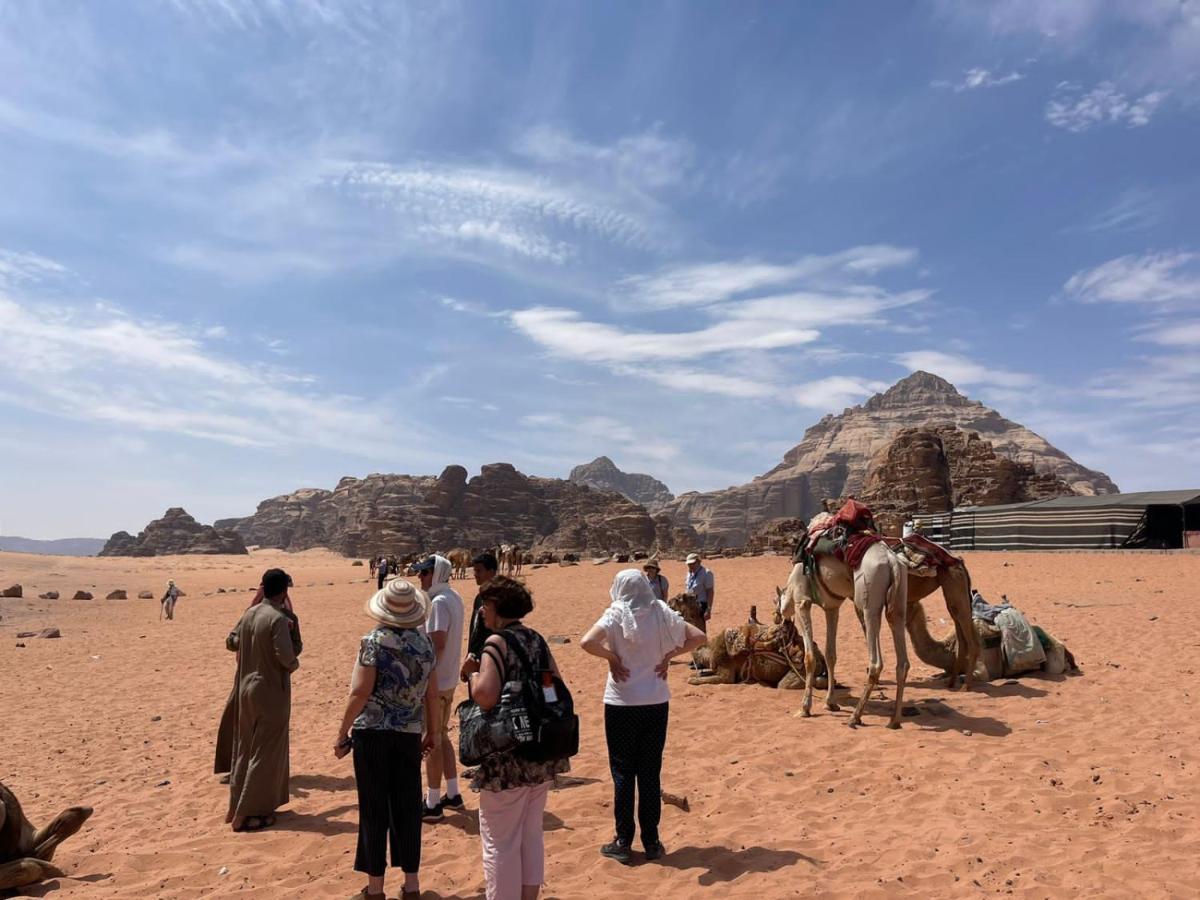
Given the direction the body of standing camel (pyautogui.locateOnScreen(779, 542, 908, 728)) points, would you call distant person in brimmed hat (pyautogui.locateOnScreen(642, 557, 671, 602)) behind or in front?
in front

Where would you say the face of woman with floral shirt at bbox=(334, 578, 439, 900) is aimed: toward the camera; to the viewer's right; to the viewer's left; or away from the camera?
away from the camera

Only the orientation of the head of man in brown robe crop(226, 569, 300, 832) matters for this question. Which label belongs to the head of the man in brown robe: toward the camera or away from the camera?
away from the camera

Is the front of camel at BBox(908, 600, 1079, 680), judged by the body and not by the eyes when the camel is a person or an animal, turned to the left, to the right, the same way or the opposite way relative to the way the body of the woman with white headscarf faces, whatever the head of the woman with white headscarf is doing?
to the left

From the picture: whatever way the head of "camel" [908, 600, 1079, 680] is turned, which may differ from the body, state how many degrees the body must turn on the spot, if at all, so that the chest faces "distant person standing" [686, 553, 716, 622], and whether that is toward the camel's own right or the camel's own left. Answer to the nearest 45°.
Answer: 0° — it already faces them

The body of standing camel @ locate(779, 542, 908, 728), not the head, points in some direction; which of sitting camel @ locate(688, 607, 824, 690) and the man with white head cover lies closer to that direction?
the sitting camel

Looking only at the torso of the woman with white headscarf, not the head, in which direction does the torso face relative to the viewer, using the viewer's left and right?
facing away from the viewer

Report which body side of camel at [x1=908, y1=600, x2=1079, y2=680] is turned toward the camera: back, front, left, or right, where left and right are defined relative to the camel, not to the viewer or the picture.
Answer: left
